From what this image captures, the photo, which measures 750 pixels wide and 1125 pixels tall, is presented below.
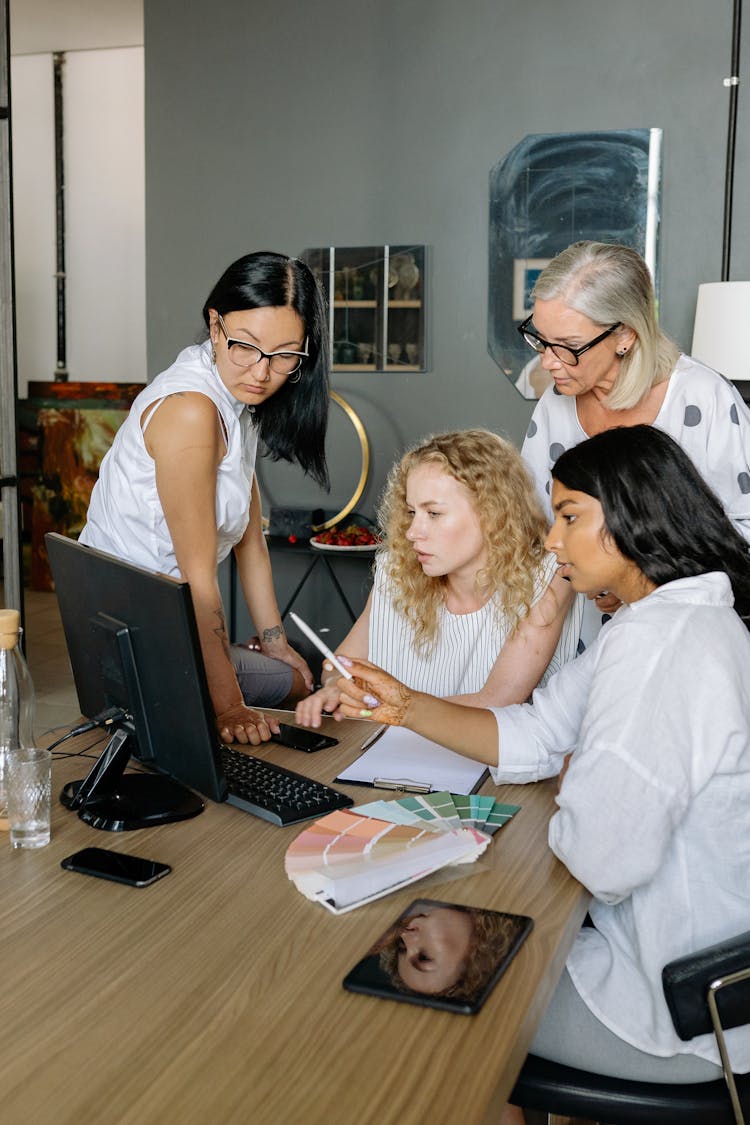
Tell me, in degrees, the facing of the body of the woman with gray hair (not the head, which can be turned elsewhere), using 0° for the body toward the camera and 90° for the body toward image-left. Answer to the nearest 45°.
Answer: approximately 45°

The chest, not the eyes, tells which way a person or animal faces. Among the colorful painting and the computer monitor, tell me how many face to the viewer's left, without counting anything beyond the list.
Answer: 0

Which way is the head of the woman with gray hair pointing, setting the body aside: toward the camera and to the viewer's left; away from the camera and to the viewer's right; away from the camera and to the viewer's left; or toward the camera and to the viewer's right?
toward the camera and to the viewer's left

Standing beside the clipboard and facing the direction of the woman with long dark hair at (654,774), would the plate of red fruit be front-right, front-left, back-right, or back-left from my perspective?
back-left

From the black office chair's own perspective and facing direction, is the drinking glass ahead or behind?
ahead

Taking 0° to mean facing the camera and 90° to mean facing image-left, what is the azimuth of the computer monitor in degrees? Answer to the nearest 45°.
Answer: approximately 225°

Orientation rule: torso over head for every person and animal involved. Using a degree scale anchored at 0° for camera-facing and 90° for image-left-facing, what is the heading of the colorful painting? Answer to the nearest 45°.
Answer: approximately 0°

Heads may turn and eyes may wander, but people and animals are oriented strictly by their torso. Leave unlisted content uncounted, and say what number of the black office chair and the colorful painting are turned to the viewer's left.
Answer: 1

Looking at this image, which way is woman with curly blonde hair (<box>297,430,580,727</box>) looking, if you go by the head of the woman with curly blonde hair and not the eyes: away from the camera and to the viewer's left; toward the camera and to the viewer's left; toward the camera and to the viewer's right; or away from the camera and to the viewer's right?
toward the camera and to the viewer's left

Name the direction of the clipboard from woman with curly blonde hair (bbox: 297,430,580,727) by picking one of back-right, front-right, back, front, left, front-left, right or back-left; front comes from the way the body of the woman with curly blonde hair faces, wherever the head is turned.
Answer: front-left

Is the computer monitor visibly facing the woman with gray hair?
yes

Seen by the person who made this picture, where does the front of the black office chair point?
facing to the left of the viewer

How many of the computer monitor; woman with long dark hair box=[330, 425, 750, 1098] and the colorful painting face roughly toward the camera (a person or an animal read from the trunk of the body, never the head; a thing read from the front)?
1

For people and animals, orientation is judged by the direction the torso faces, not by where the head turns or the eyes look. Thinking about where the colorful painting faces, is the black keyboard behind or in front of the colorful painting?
in front
